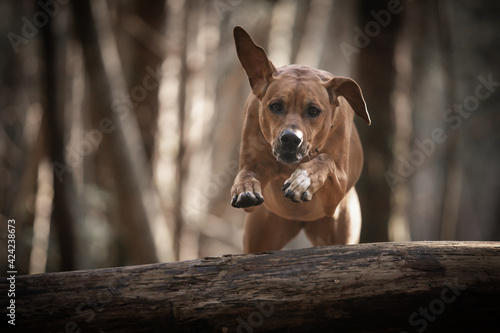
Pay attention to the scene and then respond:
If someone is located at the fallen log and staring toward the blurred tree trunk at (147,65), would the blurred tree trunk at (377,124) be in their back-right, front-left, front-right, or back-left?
front-right

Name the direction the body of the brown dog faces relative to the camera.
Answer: toward the camera

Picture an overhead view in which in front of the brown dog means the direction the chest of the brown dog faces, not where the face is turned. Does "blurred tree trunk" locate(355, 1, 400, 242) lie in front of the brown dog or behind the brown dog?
behind

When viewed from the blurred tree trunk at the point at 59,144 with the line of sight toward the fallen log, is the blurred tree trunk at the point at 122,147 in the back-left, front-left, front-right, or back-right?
front-left

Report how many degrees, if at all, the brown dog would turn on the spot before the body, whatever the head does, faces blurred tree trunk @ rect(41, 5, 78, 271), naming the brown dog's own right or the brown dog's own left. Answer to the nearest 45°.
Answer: approximately 135° to the brown dog's own right

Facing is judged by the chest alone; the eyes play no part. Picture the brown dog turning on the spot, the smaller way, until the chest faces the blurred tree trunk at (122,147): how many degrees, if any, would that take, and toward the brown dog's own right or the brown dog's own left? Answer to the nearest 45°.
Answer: approximately 135° to the brown dog's own right

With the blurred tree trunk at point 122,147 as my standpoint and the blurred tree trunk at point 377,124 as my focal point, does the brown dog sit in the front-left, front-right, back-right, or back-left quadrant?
front-right
